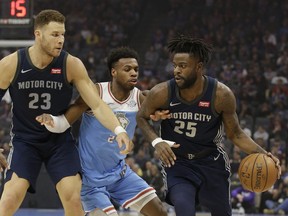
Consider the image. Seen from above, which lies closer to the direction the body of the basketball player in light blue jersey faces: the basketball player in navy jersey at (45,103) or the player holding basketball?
the player holding basketball

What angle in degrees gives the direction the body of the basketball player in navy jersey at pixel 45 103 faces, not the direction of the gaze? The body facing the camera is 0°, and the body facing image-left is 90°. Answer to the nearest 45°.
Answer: approximately 0°

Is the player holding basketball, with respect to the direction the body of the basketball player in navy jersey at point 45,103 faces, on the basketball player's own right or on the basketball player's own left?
on the basketball player's own left

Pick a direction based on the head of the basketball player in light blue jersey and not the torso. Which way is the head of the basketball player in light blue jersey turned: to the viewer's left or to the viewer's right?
to the viewer's right

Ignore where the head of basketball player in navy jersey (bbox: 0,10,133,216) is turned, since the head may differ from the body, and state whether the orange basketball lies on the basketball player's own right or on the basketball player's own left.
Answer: on the basketball player's own left
